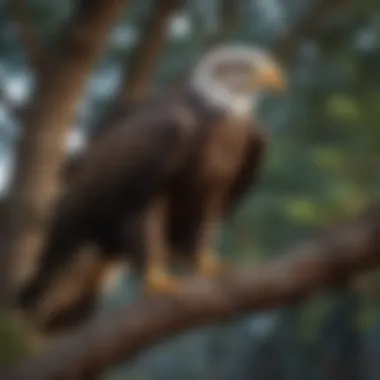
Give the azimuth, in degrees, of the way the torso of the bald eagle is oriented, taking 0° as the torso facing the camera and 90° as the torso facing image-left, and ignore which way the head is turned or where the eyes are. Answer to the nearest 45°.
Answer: approximately 315°
